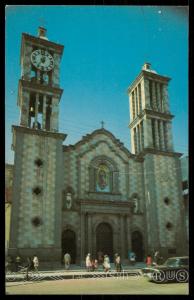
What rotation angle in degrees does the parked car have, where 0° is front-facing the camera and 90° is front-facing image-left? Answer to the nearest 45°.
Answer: approximately 90°

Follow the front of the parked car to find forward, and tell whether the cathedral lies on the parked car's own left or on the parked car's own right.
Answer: on the parked car's own right

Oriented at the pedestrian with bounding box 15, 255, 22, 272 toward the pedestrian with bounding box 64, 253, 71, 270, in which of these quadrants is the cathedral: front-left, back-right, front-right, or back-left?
front-left
